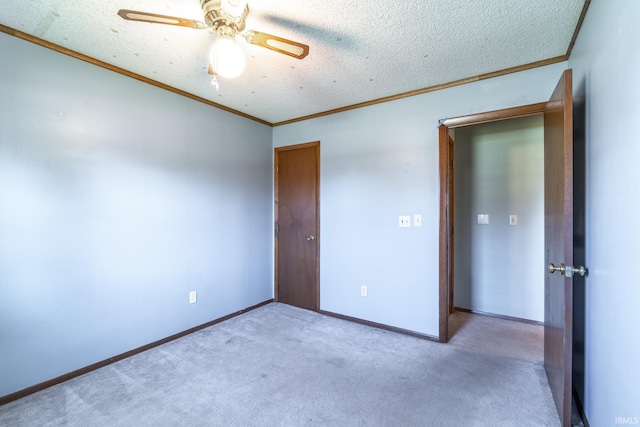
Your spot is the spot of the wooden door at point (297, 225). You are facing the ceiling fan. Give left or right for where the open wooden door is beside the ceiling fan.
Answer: left

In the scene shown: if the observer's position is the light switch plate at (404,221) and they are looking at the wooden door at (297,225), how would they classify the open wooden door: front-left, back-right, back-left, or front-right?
back-left

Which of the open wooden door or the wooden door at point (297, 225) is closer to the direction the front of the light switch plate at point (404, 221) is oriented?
the open wooden door

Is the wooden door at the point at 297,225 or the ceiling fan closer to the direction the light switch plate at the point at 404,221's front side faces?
the ceiling fan

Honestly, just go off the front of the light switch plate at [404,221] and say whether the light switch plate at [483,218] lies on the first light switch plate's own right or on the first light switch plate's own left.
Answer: on the first light switch plate's own left

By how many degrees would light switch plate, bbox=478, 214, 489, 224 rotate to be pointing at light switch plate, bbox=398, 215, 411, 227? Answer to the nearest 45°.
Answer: approximately 45° to its right

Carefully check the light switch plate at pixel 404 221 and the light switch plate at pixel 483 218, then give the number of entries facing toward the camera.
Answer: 2

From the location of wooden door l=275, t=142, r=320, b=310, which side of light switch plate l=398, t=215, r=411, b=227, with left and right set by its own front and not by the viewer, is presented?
right
